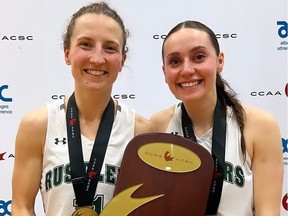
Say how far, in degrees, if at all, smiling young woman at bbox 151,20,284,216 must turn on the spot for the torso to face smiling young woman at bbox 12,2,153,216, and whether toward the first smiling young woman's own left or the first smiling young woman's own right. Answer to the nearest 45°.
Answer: approximately 45° to the first smiling young woman's own right

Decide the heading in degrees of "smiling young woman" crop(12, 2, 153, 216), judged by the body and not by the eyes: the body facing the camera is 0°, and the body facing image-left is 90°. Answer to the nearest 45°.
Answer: approximately 0°

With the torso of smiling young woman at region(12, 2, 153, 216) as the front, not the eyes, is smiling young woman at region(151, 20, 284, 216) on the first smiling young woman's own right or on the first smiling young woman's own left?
on the first smiling young woman's own left
